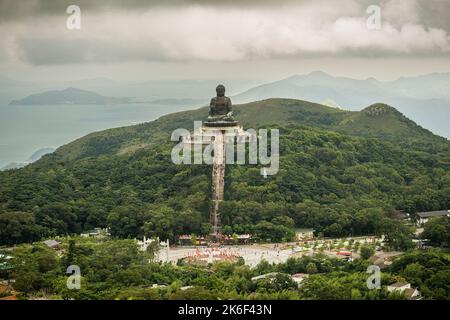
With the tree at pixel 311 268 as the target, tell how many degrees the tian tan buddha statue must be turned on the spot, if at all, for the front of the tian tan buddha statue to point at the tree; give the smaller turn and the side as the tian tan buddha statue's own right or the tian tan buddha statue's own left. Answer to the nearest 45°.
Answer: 0° — it already faces it

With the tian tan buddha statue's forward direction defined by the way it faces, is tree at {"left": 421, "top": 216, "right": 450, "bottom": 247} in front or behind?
in front

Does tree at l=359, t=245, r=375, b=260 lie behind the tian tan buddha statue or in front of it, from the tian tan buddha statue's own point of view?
in front

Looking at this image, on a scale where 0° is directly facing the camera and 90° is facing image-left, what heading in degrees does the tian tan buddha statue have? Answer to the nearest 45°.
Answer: approximately 0°
